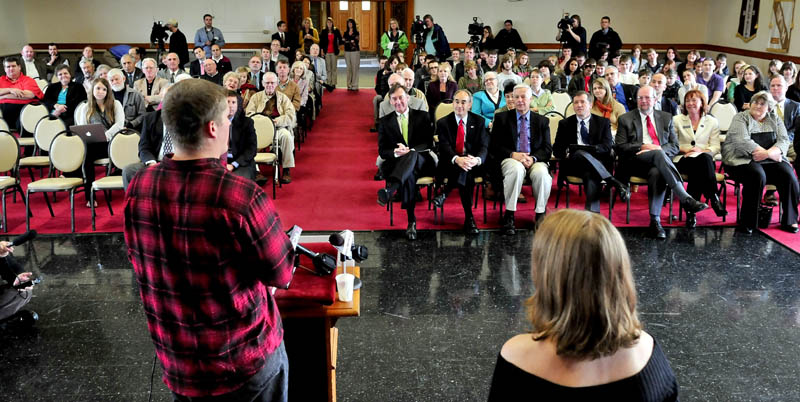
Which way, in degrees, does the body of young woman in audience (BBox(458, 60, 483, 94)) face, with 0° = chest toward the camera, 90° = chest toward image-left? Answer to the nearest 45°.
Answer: approximately 0°

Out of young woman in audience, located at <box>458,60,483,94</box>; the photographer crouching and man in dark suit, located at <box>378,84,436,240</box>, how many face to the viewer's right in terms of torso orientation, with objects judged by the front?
1

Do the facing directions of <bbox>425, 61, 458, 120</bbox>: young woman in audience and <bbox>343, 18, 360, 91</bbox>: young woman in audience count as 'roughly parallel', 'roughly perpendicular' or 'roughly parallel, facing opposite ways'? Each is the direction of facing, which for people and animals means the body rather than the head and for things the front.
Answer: roughly parallel

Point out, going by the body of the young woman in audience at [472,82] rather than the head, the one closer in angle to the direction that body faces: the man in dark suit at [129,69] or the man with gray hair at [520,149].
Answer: the man with gray hair

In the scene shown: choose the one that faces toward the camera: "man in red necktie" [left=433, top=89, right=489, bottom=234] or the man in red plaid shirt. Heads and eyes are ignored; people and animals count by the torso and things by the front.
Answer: the man in red necktie

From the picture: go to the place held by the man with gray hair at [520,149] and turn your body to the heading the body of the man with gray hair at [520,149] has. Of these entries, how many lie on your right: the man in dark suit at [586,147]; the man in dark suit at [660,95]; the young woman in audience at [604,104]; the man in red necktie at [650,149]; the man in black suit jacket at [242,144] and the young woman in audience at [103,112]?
2

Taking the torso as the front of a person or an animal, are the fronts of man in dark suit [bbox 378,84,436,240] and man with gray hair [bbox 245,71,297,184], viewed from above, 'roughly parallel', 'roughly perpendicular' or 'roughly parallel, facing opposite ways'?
roughly parallel

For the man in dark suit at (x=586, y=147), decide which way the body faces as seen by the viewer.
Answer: toward the camera

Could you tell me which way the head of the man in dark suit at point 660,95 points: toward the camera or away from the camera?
toward the camera

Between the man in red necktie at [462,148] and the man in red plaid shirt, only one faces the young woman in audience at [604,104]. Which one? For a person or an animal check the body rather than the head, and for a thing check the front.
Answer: the man in red plaid shirt

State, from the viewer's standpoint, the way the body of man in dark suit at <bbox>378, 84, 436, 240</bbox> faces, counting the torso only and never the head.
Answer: toward the camera

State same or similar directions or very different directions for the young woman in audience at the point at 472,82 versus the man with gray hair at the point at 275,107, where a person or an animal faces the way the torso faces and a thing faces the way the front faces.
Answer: same or similar directions

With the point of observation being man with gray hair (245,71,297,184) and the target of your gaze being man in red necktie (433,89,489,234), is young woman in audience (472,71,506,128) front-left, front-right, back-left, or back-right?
front-left

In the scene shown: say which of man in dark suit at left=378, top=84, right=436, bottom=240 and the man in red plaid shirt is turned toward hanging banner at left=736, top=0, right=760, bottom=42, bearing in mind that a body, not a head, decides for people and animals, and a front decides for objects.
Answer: the man in red plaid shirt

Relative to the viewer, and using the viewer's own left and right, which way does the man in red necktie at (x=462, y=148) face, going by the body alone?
facing the viewer
